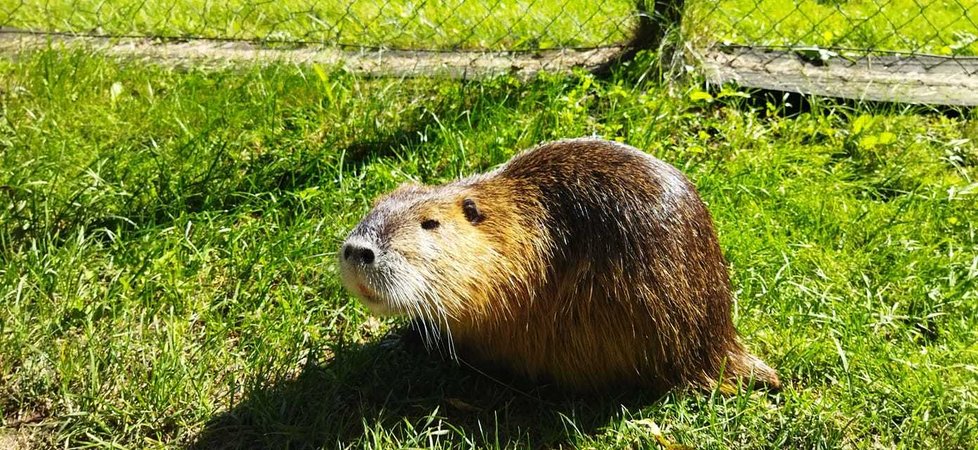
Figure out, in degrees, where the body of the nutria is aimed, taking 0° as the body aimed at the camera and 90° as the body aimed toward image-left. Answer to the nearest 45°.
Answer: approximately 90°

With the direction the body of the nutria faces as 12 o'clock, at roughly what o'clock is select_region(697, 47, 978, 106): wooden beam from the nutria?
The wooden beam is roughly at 4 o'clock from the nutria.

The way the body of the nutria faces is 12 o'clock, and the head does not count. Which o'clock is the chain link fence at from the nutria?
The chain link fence is roughly at 3 o'clock from the nutria.
